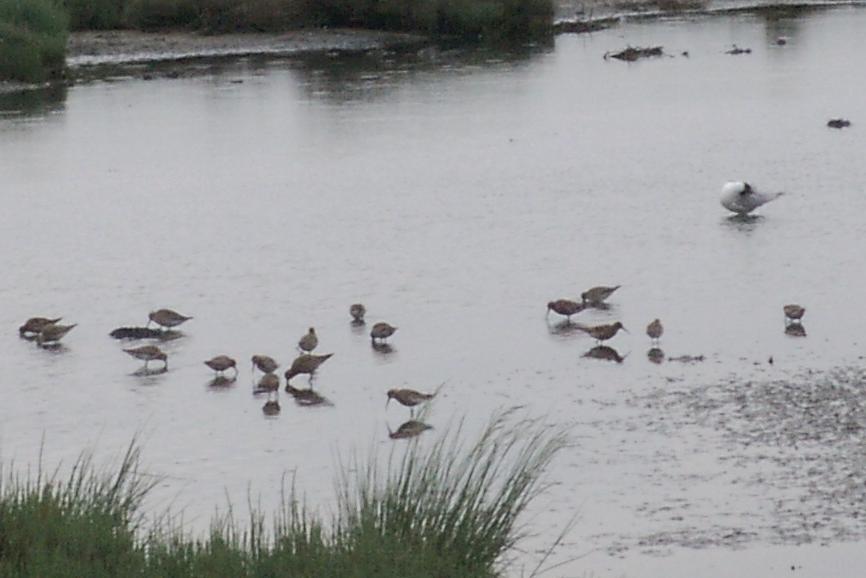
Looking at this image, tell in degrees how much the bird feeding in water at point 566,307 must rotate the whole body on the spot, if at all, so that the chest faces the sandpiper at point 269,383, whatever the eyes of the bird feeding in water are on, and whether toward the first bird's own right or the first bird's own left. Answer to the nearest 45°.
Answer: approximately 45° to the first bird's own left

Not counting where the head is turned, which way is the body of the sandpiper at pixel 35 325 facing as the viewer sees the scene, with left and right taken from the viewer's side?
facing to the left of the viewer

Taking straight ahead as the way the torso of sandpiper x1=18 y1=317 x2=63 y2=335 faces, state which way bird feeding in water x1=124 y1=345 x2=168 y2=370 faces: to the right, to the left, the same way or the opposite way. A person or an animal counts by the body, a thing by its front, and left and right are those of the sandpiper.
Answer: the opposite way

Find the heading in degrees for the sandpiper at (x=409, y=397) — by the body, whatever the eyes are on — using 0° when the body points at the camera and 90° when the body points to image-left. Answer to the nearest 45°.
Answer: approximately 90°

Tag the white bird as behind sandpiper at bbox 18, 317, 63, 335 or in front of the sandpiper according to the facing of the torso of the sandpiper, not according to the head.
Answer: behind

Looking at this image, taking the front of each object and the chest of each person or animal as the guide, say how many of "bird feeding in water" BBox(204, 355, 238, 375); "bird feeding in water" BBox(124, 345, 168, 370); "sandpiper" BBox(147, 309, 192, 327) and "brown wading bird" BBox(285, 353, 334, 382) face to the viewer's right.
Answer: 2

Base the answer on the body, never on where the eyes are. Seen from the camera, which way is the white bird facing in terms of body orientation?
to the viewer's left

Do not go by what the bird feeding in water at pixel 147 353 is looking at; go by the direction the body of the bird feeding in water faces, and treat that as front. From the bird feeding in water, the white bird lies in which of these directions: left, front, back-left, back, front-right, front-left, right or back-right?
front-left

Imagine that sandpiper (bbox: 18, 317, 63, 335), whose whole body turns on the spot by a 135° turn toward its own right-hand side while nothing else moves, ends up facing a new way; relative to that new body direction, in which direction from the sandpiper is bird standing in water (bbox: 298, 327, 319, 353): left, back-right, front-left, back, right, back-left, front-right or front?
right

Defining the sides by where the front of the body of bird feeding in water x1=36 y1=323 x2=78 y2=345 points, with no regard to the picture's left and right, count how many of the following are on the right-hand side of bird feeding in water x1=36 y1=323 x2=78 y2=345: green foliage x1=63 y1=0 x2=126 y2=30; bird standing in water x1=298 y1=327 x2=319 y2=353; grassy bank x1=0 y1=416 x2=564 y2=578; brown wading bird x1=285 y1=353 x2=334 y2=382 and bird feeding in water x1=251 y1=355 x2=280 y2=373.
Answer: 1
